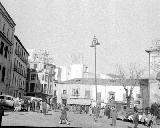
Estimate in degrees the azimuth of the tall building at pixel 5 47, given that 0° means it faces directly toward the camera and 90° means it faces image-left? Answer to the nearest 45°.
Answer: approximately 270°
